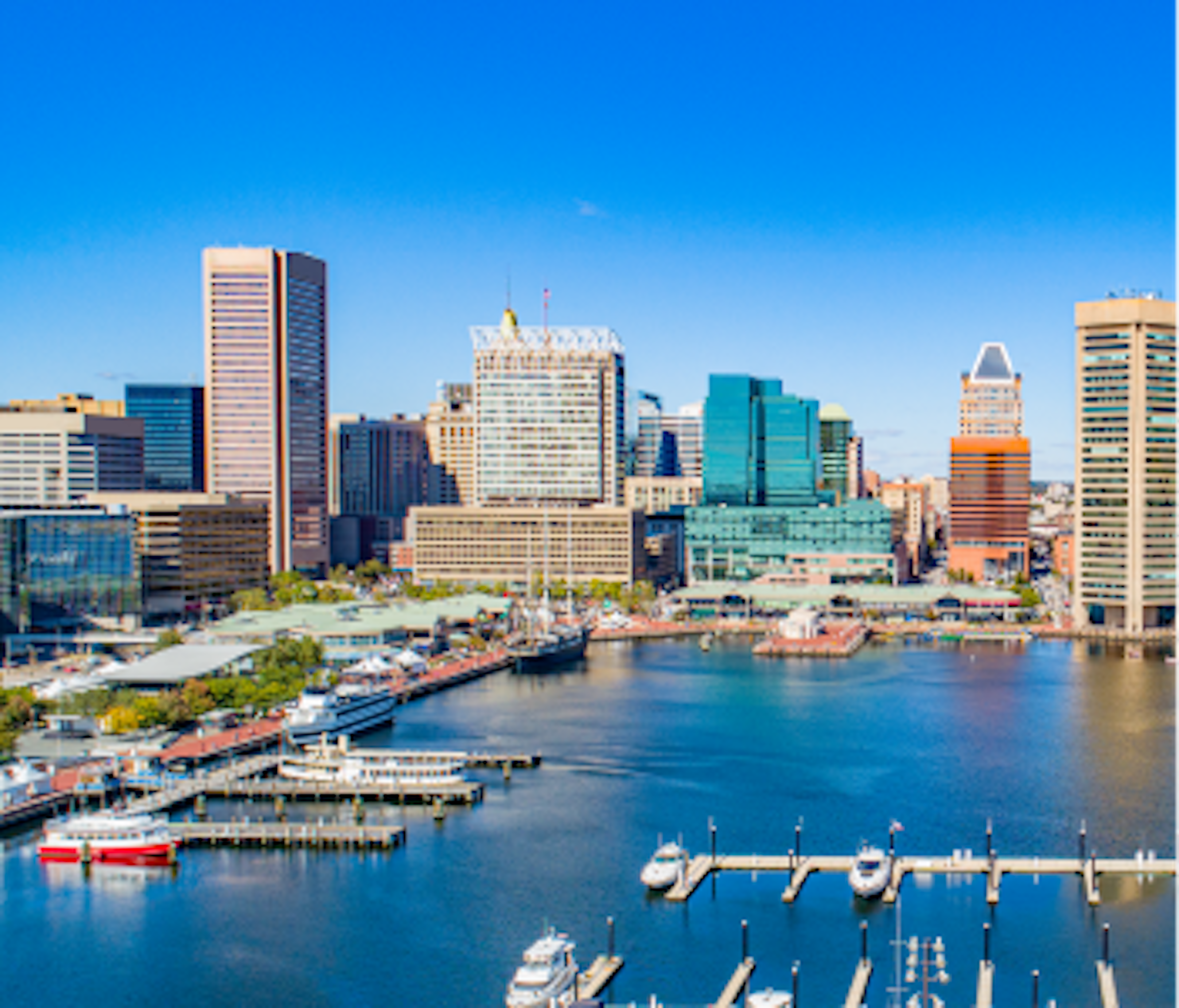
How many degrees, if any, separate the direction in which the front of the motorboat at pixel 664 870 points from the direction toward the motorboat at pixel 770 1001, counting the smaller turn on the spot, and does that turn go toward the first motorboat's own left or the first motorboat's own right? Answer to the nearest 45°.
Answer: approximately 45° to the first motorboat's own left

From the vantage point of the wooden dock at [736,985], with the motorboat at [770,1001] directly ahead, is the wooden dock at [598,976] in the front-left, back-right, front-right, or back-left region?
back-right

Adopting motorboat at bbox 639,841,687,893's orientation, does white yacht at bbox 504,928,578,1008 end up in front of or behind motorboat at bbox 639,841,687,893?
in front
